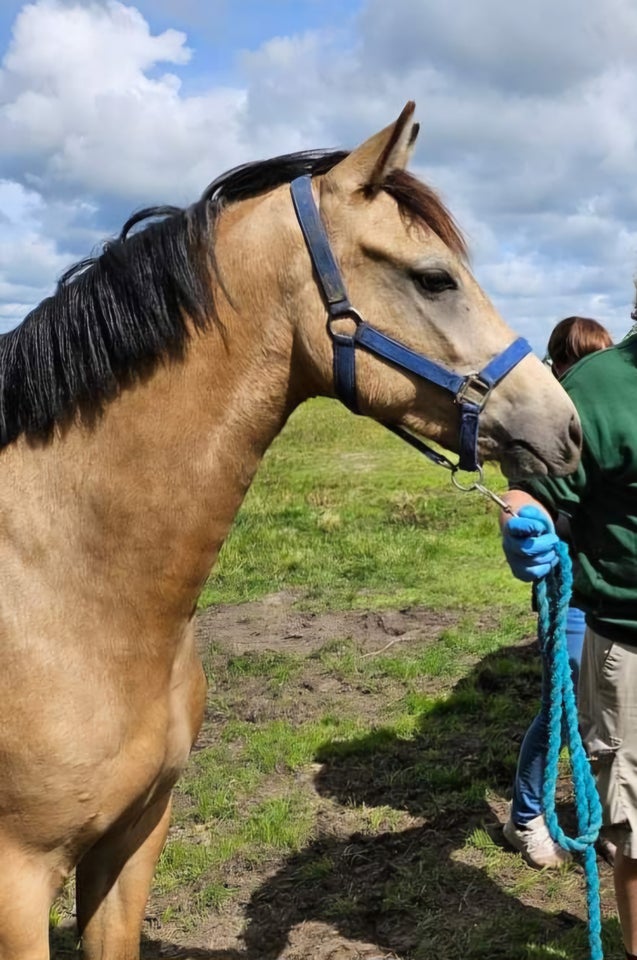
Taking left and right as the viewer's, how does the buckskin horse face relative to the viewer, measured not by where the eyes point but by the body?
facing the viewer and to the right of the viewer
